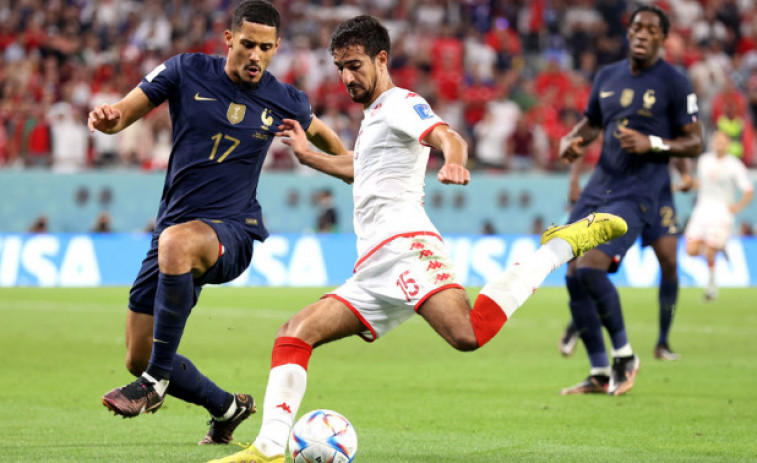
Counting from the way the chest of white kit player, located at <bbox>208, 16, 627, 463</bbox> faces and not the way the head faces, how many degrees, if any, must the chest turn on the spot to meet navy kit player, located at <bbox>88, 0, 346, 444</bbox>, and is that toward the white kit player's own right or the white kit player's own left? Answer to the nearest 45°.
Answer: approximately 45° to the white kit player's own right

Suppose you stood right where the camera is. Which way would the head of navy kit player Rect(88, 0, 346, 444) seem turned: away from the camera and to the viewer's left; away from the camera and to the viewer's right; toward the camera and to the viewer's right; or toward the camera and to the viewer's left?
toward the camera and to the viewer's right

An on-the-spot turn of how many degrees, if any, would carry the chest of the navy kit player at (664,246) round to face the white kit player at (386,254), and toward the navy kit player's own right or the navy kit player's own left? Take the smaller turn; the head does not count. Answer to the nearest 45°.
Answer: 0° — they already face them

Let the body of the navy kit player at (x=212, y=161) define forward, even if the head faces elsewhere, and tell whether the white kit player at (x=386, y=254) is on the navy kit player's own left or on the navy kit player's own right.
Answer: on the navy kit player's own left

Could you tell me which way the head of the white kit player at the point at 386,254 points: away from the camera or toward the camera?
toward the camera

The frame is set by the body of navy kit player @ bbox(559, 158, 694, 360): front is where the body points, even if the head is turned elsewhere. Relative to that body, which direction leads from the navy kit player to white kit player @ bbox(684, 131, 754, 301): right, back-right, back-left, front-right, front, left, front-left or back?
back

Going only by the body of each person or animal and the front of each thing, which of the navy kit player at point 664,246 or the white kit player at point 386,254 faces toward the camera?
the navy kit player

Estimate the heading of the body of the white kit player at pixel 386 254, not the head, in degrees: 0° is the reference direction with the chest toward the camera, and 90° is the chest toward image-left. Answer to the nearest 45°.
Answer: approximately 90°

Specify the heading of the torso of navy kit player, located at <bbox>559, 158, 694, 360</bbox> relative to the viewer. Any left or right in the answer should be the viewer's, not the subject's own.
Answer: facing the viewer
